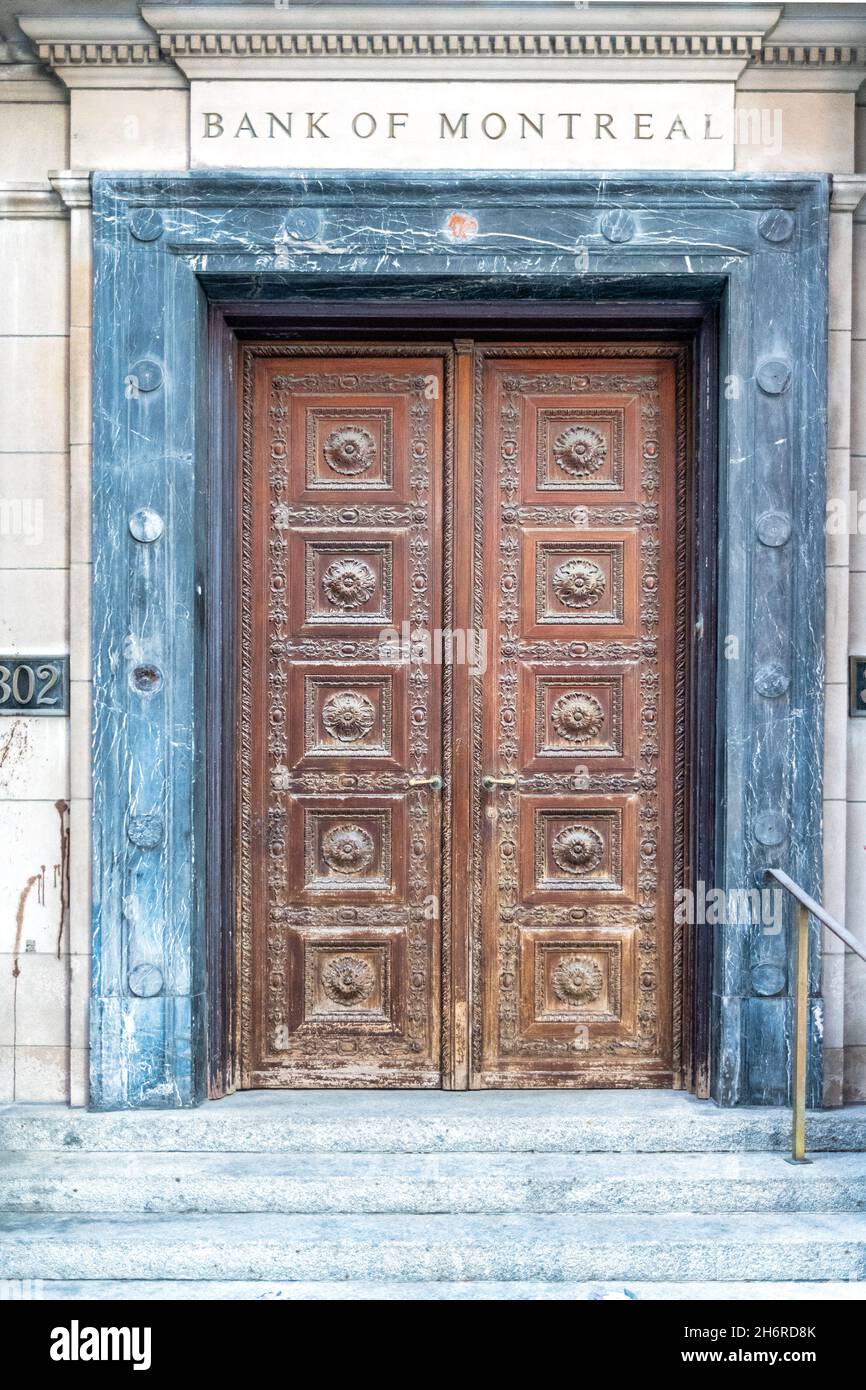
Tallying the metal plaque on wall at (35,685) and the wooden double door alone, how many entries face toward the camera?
2

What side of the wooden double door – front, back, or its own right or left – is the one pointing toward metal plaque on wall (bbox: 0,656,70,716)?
right

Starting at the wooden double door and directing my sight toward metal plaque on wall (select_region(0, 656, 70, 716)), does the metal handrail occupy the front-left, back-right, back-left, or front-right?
back-left

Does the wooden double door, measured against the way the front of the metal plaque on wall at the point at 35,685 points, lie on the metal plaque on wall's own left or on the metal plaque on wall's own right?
on the metal plaque on wall's own left

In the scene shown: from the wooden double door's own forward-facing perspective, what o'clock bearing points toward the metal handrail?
The metal handrail is roughly at 10 o'clock from the wooden double door.

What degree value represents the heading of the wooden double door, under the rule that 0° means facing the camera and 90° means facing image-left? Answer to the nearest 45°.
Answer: approximately 0°

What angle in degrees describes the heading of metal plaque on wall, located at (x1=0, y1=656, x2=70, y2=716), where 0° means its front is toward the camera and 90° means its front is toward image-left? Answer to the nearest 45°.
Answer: approximately 0°

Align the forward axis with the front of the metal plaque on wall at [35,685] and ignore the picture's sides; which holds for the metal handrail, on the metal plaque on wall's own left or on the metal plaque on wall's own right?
on the metal plaque on wall's own left
